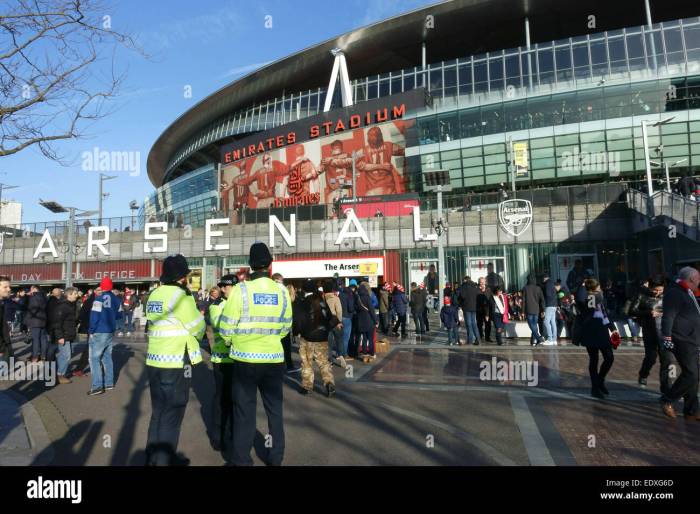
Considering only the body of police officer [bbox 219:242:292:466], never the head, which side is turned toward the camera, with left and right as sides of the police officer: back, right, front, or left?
back

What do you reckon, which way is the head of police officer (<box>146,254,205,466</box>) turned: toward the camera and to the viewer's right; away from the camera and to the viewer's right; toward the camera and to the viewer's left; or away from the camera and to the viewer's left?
away from the camera and to the viewer's right

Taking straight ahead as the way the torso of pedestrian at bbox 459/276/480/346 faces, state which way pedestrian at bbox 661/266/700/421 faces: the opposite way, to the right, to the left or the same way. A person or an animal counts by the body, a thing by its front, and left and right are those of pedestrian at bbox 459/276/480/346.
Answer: to the right

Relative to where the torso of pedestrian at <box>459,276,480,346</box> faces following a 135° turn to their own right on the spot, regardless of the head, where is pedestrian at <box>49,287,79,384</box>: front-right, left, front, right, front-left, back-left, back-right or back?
right

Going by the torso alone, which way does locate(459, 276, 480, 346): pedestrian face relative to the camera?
away from the camera
